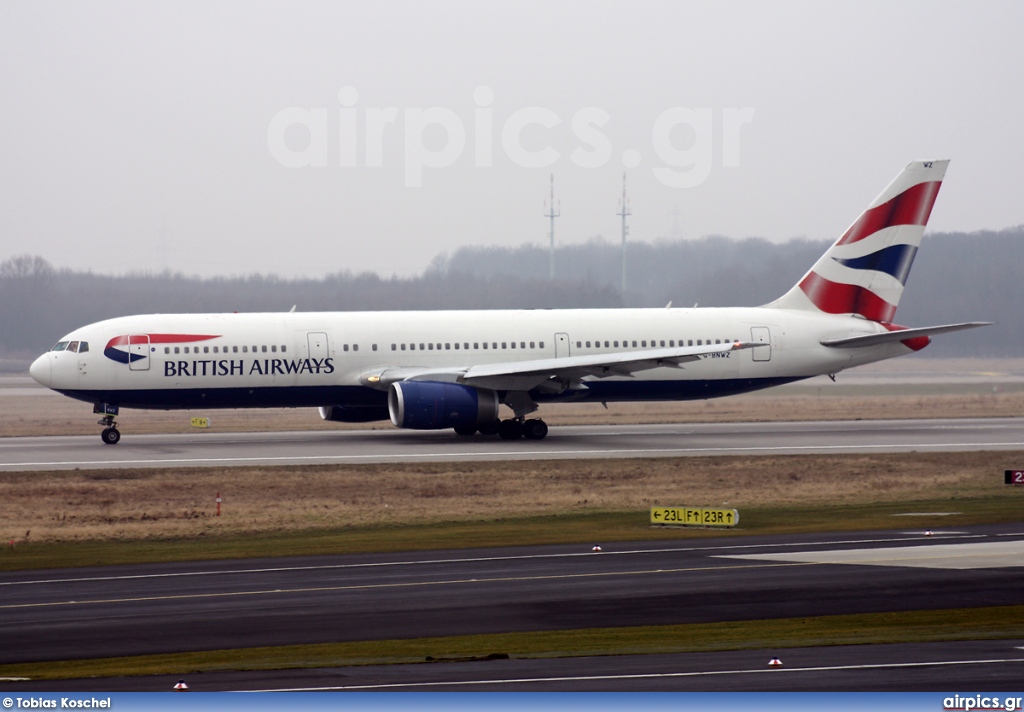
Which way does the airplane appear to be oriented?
to the viewer's left
